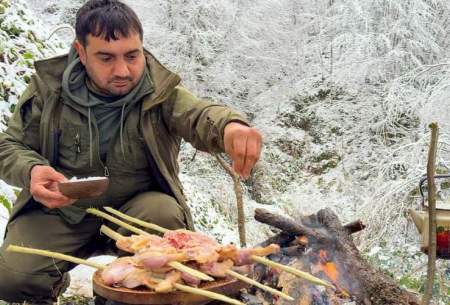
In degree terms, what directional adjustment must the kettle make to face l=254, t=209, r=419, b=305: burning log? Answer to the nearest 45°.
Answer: approximately 45° to its left

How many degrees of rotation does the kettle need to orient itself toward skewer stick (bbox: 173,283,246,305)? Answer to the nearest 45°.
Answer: approximately 45° to its left

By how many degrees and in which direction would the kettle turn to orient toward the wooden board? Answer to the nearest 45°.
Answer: approximately 45° to its left

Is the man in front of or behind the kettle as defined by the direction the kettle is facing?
in front

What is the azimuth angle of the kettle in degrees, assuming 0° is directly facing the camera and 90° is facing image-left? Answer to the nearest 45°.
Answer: approximately 90°
